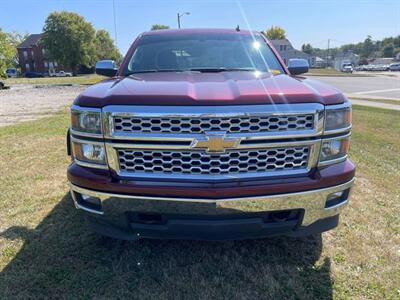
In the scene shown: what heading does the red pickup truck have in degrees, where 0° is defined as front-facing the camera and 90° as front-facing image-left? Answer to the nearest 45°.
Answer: approximately 0°

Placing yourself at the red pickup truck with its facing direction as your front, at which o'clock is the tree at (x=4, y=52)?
The tree is roughly at 5 o'clock from the red pickup truck.
